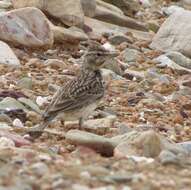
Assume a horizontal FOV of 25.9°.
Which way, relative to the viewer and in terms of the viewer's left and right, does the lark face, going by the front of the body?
facing to the right of the viewer

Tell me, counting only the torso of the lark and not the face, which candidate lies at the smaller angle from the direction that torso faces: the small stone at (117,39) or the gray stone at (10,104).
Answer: the small stone

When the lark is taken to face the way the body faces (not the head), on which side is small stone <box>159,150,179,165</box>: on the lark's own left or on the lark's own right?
on the lark's own right

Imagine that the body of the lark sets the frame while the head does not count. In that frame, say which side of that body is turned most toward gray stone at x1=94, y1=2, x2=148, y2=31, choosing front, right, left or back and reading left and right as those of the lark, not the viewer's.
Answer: left

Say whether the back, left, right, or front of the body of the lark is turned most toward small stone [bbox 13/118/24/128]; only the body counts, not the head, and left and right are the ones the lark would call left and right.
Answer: back

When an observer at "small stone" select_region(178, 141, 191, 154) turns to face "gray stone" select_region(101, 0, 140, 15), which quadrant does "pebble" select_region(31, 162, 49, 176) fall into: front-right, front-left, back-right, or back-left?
back-left
